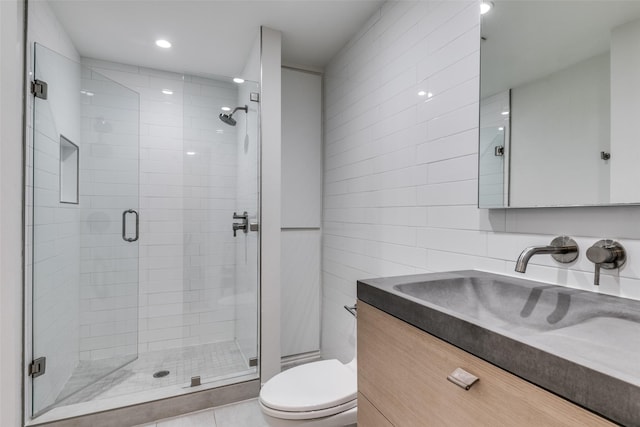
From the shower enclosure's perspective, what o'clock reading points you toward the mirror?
The mirror is roughly at 11 o'clock from the shower enclosure.

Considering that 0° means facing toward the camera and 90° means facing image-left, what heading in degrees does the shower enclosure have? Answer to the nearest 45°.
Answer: approximately 0°

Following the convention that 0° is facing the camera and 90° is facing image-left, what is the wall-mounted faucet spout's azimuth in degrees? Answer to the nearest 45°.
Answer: approximately 45°

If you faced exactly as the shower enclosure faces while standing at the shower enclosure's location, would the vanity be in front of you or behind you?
in front

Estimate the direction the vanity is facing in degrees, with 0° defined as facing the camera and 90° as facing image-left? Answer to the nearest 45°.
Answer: approximately 45°

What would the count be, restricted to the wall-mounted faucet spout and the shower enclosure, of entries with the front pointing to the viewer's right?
0

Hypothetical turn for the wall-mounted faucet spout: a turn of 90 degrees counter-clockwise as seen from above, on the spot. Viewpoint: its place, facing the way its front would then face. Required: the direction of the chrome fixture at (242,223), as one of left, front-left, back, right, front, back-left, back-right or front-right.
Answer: back-right

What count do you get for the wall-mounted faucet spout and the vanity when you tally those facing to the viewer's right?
0
